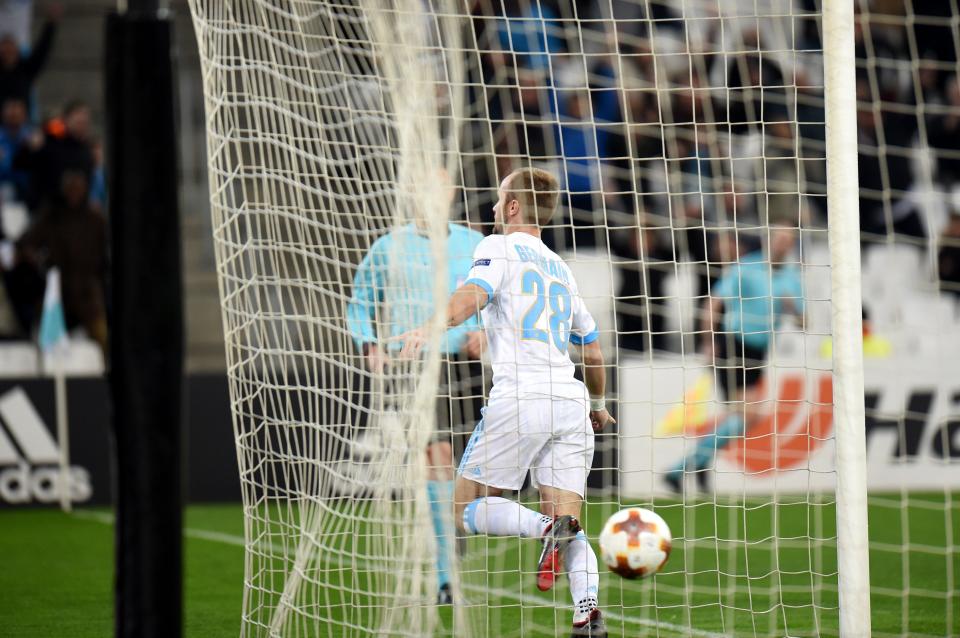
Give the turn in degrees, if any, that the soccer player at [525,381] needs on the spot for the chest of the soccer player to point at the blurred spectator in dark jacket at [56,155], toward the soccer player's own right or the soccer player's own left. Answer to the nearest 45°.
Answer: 0° — they already face them

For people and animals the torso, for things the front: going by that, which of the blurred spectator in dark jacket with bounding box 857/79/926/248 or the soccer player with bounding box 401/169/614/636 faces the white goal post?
the blurred spectator in dark jacket

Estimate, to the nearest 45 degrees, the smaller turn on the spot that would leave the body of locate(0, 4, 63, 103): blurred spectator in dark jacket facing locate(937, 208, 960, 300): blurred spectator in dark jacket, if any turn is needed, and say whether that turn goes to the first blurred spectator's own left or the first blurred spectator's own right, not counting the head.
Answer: approximately 90° to the first blurred spectator's own left

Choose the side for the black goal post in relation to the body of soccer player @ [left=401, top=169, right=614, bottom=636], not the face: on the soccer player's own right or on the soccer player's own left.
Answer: on the soccer player's own left

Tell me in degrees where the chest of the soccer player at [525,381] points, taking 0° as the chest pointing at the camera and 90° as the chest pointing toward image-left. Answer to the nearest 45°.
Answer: approximately 135°

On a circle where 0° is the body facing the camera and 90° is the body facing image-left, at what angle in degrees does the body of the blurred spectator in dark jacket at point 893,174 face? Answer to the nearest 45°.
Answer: approximately 0°

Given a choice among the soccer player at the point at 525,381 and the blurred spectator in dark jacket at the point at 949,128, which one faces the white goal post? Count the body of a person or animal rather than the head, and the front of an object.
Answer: the blurred spectator in dark jacket
